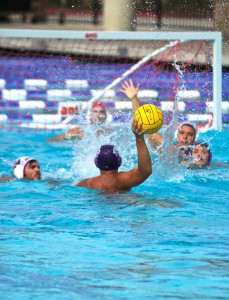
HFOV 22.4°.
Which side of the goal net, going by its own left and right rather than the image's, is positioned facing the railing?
back

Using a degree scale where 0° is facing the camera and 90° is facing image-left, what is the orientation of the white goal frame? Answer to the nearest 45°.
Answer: approximately 0°

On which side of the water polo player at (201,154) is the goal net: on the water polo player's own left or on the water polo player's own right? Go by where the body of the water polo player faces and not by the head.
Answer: on the water polo player's own right

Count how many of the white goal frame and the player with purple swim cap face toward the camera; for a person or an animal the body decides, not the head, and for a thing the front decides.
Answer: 1

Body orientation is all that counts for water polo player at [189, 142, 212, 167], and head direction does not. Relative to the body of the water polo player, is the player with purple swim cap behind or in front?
in front

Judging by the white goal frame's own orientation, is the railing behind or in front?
behind

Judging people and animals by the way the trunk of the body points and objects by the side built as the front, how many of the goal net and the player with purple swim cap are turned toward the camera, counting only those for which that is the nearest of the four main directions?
1

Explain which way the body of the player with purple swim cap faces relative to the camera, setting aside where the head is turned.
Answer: away from the camera

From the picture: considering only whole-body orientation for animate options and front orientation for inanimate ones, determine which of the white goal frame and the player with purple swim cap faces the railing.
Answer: the player with purple swim cap

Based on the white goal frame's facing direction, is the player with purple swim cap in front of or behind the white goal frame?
in front

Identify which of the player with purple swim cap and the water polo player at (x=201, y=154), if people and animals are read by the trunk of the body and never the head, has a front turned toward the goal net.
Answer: the player with purple swim cap

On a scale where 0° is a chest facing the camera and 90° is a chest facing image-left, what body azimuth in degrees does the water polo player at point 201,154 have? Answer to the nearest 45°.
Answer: approximately 45°

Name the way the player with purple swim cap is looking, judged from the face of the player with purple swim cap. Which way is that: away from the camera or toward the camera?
away from the camera
